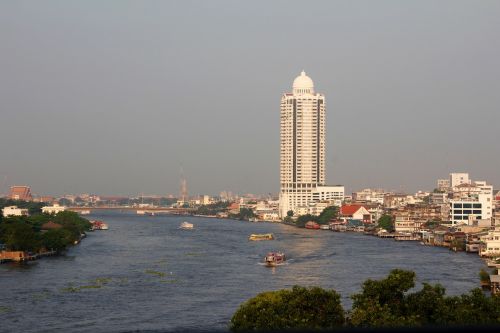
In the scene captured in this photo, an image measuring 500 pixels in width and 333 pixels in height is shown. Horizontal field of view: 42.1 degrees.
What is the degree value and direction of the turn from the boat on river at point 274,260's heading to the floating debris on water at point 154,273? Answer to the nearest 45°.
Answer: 0° — it already faces it

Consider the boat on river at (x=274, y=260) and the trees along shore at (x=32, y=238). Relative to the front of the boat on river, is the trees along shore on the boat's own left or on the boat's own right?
on the boat's own right

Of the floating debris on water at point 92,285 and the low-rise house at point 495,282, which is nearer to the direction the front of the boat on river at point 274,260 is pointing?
the floating debris on water

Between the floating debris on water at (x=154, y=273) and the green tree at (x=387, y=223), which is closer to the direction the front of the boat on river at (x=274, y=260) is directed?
the floating debris on water

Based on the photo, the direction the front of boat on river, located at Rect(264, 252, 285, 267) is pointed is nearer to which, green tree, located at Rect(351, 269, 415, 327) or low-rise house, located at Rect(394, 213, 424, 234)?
the green tree

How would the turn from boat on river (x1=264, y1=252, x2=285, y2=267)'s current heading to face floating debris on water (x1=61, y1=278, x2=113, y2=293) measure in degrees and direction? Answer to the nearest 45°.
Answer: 0° — it already faces it

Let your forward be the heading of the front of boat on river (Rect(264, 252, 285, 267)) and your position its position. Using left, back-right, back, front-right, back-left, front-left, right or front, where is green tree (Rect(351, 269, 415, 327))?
front-left
